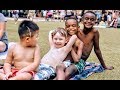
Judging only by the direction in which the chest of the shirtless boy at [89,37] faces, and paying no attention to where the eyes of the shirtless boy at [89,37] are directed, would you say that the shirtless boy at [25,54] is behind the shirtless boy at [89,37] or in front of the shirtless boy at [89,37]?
in front

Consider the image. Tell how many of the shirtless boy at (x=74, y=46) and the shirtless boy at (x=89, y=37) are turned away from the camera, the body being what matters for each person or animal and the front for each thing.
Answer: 0

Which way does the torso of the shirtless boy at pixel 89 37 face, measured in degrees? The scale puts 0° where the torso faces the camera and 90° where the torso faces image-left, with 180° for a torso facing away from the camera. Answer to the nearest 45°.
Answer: approximately 45°

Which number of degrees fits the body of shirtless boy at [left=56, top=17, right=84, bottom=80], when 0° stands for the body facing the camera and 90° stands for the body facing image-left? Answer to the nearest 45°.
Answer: approximately 45°
